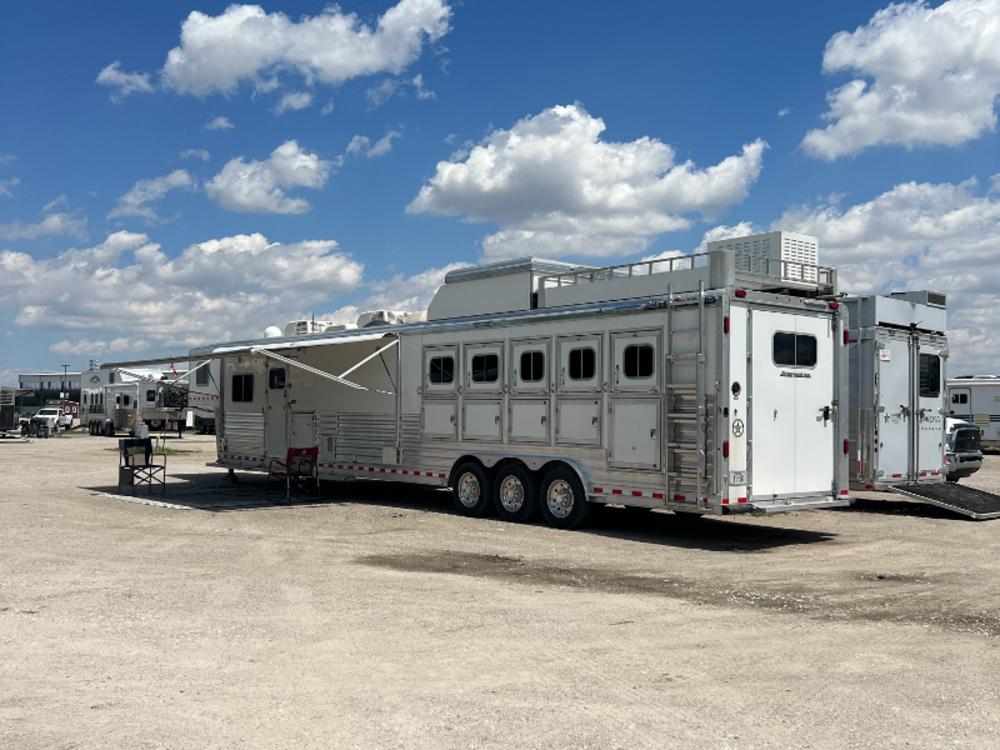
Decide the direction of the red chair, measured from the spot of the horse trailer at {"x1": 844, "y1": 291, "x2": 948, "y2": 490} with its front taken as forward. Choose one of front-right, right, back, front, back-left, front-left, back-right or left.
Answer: front-left

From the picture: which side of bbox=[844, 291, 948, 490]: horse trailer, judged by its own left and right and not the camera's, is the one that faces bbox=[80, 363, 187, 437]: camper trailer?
front

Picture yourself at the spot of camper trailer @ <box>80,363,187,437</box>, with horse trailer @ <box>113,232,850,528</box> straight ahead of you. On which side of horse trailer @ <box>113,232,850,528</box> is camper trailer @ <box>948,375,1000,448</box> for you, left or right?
left

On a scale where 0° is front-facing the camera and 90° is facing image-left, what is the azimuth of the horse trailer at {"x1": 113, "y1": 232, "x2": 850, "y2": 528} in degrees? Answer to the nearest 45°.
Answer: approximately 135°

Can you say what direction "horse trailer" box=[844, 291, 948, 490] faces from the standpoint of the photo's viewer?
facing away from the viewer and to the left of the viewer

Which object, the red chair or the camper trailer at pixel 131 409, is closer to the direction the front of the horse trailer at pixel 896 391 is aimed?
the camper trailer
